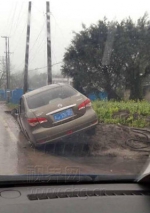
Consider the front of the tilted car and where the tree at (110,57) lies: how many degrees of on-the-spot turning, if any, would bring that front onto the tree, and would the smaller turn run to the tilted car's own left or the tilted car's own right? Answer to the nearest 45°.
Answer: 0° — it already faces it

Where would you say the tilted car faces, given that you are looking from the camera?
facing away from the viewer
